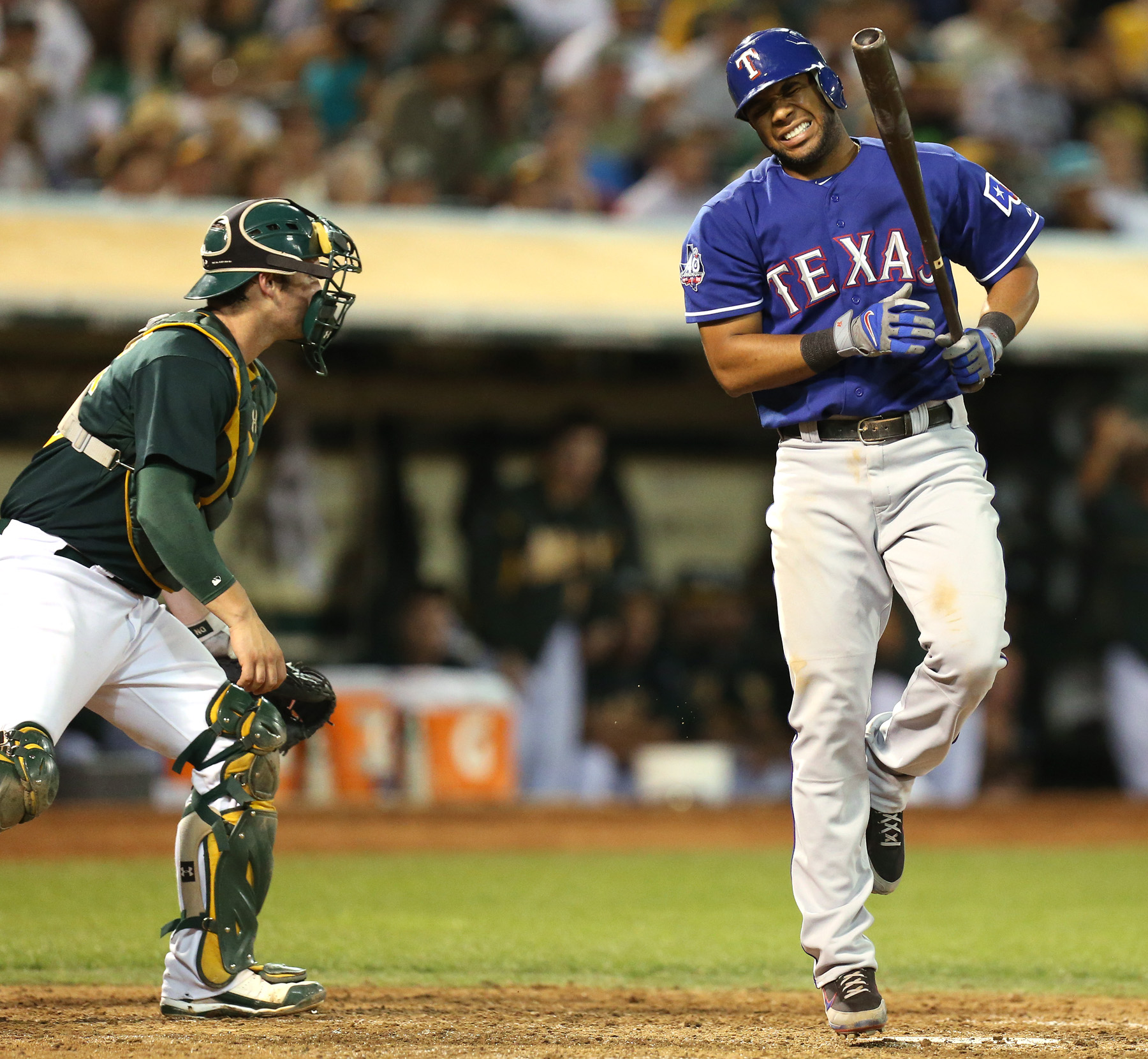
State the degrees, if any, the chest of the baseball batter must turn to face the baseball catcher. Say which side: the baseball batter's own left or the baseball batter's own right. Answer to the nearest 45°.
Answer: approximately 90° to the baseball batter's own right

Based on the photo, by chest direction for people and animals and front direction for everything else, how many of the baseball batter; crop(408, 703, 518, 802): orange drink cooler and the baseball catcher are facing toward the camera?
2

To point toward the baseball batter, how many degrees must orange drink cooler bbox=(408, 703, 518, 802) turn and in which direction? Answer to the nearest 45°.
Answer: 0° — it already faces them

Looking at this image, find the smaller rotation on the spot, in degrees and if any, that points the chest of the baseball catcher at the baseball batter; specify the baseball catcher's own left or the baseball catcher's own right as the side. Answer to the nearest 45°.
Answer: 0° — they already face them

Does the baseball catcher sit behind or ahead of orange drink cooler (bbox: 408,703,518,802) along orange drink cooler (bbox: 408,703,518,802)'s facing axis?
ahead

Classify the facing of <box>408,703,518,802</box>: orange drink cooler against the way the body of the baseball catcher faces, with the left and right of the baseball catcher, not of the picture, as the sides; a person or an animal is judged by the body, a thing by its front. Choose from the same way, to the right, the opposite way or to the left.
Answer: to the right

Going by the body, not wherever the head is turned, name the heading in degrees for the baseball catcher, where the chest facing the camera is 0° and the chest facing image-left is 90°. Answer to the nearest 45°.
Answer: approximately 270°

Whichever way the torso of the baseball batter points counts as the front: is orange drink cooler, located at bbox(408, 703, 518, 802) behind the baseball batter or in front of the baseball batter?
behind

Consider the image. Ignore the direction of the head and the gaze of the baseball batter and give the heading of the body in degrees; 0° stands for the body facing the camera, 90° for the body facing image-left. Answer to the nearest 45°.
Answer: approximately 0°

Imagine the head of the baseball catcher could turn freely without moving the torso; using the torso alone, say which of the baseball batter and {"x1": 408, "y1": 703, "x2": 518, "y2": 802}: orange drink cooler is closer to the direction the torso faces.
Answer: the baseball batter

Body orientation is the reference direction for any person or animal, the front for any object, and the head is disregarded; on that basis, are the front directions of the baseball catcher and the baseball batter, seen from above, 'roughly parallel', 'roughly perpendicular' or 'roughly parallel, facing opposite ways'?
roughly perpendicular

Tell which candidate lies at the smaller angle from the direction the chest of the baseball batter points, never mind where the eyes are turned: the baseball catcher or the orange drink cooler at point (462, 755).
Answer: the baseball catcher

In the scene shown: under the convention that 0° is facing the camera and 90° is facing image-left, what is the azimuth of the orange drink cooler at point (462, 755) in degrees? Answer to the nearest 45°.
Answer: approximately 0°
